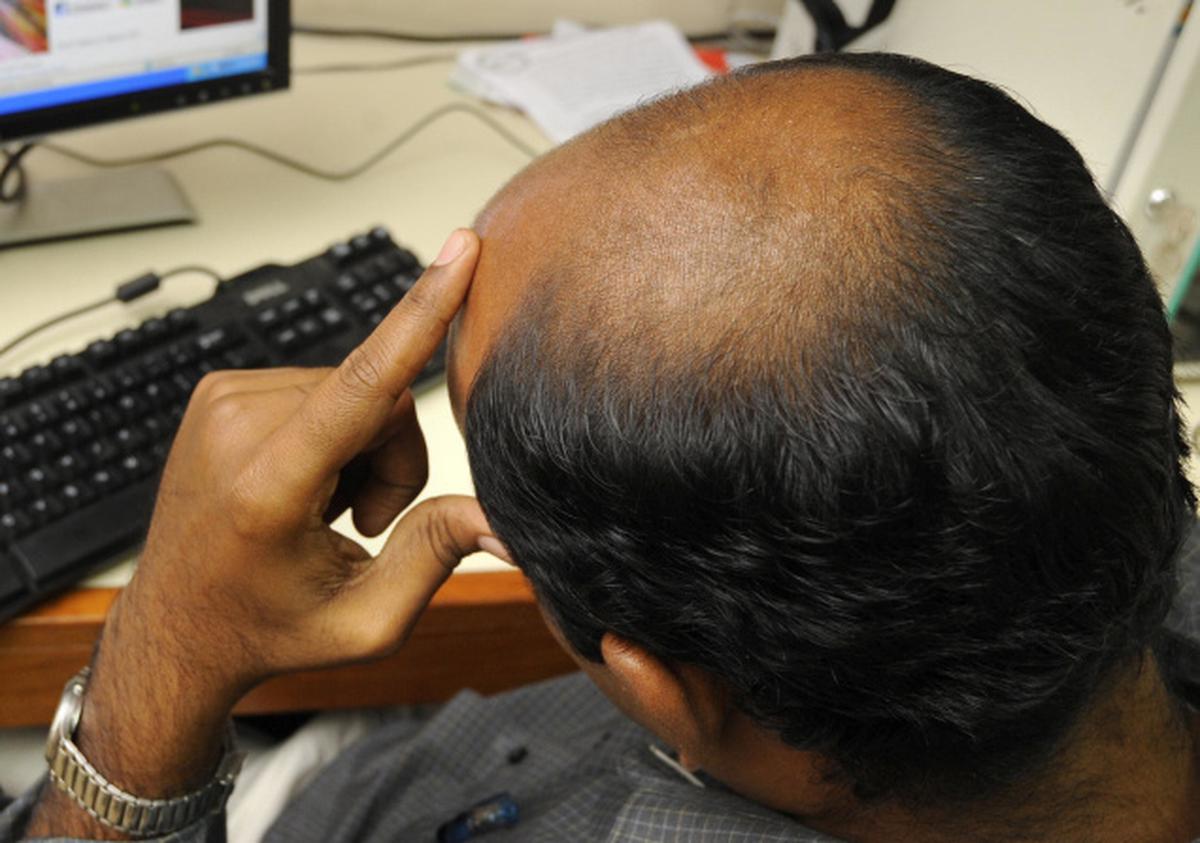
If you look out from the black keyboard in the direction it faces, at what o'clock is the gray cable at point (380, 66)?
The gray cable is roughly at 8 o'clock from the black keyboard.

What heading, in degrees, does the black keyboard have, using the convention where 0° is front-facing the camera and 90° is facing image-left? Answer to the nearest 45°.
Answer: approximately 315°

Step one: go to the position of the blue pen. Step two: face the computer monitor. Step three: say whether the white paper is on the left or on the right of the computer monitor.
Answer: right
